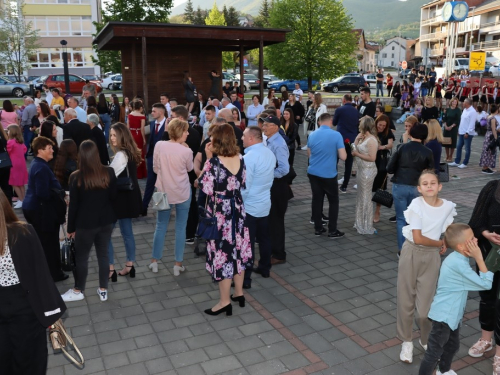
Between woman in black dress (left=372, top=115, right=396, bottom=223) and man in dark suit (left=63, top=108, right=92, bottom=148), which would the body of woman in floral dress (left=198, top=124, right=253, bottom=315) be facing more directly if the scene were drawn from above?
the man in dark suit

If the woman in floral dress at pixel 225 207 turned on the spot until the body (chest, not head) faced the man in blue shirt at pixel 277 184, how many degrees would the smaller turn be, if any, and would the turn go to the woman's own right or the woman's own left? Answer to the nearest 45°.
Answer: approximately 90° to the woman's own right

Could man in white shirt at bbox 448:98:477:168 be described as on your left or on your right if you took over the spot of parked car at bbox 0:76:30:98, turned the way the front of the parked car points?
on your right

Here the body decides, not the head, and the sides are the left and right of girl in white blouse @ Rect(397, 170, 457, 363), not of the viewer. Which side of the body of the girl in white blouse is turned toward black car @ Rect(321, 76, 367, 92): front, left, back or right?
back

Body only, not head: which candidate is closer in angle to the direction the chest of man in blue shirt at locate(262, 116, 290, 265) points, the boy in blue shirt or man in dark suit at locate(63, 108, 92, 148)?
the man in dark suit

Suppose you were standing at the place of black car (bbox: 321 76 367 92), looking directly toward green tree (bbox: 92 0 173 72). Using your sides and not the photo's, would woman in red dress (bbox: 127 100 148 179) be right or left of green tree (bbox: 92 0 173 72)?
left

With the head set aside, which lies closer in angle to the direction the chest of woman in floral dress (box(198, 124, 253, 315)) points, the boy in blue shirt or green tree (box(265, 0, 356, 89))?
the green tree

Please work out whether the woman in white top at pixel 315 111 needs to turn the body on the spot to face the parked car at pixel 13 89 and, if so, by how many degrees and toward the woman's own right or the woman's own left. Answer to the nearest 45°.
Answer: approximately 45° to the woman's own right

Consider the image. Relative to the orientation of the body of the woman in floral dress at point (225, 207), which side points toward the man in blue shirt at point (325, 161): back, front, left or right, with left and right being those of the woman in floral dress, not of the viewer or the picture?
right

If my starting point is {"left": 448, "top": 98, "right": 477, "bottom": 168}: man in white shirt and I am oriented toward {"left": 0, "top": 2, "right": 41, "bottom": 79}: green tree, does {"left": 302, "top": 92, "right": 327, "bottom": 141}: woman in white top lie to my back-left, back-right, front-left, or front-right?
front-left

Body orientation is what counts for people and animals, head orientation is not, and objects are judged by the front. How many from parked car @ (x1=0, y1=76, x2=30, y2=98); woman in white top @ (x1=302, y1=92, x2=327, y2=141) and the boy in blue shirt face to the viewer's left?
1

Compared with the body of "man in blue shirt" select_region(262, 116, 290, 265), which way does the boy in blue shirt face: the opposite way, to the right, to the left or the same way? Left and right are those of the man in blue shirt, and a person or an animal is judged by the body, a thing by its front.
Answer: the opposite way

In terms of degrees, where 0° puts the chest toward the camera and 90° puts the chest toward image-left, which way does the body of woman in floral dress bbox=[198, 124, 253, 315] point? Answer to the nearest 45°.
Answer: approximately 135°
